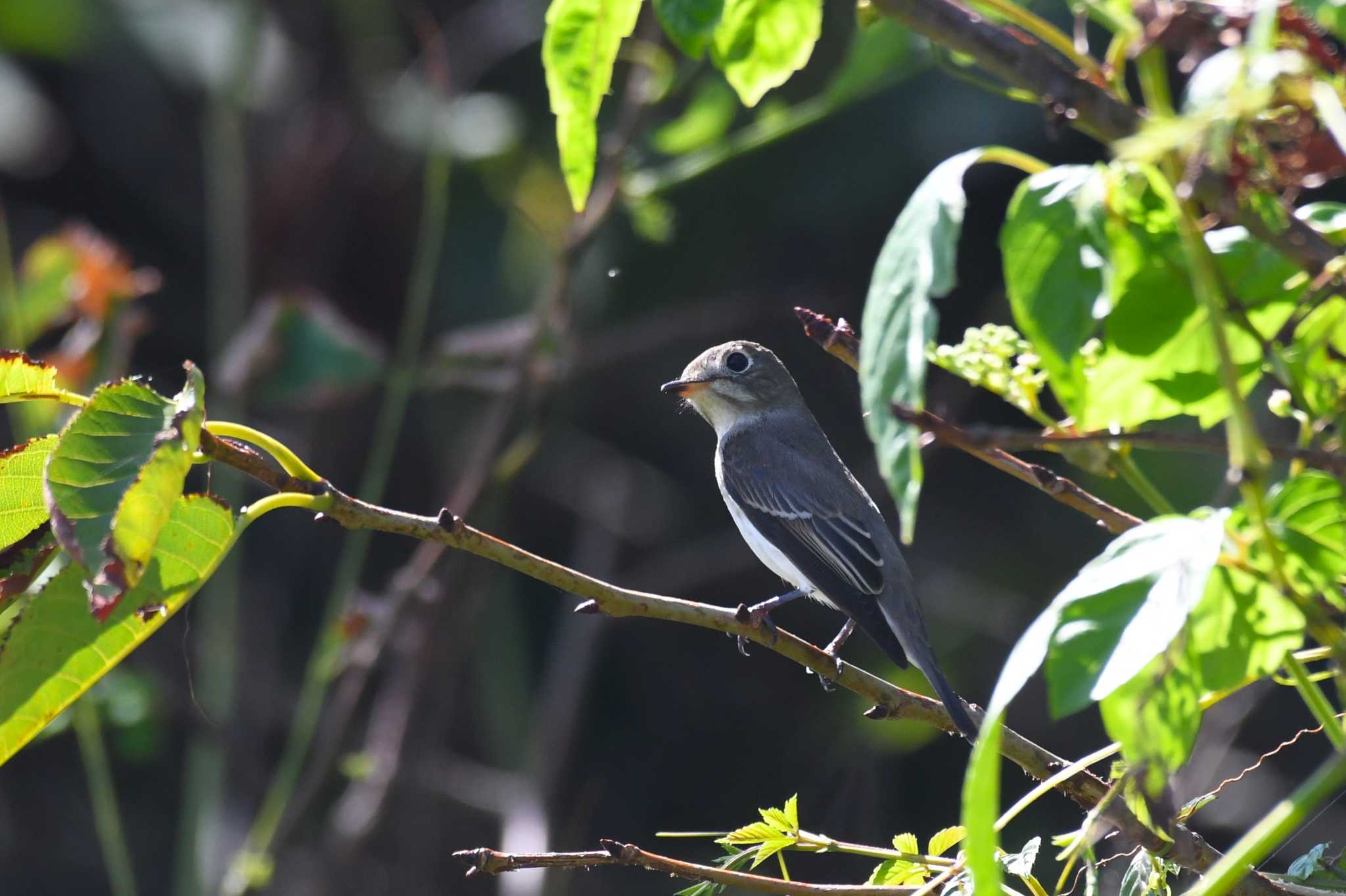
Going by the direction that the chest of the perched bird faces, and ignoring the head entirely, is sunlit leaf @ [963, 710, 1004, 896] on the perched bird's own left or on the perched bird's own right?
on the perched bird's own left

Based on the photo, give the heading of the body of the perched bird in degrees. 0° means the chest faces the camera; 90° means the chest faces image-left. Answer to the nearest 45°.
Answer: approximately 90°
